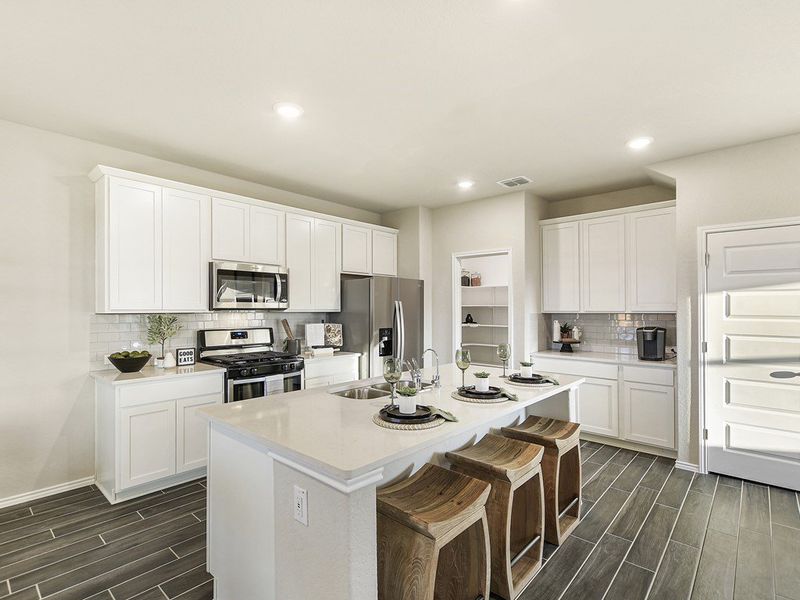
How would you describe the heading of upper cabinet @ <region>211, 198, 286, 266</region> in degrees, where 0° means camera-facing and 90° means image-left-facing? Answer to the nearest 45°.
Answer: approximately 315°

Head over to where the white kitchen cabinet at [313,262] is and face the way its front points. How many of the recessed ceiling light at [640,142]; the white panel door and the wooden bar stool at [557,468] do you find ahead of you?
3

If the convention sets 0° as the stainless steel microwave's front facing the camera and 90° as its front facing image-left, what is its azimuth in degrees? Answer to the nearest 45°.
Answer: approximately 315°

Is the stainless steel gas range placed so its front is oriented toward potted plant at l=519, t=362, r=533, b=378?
yes

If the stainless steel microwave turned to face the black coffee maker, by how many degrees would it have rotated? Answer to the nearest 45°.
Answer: approximately 45° to its left

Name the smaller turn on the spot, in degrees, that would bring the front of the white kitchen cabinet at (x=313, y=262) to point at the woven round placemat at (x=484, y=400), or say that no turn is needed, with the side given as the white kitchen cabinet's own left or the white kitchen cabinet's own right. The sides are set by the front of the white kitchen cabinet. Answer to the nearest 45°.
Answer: approximately 45° to the white kitchen cabinet's own right

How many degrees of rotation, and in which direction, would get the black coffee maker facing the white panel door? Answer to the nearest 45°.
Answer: approximately 45° to its left

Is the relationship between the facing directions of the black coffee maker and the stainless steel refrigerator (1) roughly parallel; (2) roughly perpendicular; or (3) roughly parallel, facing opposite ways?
roughly perpendicular

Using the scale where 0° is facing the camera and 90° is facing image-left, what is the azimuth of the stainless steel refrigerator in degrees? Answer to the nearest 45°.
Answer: approximately 315°
